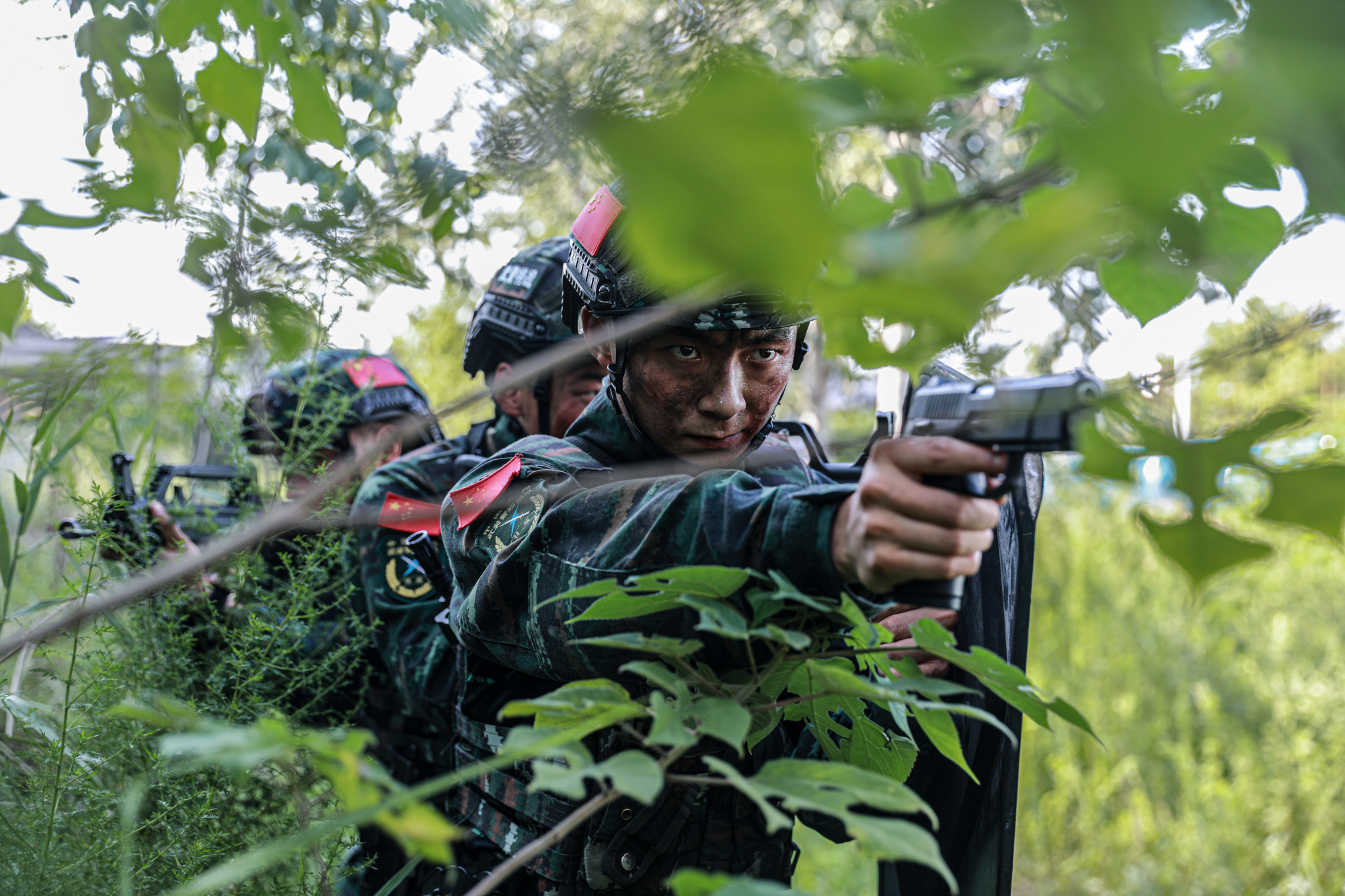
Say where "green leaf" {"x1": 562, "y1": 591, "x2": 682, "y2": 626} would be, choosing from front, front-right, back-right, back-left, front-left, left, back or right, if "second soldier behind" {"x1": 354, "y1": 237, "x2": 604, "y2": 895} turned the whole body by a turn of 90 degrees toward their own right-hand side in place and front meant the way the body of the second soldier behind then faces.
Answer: front

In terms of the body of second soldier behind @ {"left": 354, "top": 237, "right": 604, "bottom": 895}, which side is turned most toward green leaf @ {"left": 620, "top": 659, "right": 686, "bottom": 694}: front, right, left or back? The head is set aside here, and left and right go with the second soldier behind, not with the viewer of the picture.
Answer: right

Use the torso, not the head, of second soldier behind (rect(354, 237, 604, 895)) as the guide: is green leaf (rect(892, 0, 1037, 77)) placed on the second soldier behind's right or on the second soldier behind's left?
on the second soldier behind's right

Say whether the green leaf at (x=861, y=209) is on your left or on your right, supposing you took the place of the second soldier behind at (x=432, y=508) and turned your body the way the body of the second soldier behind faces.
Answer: on your right

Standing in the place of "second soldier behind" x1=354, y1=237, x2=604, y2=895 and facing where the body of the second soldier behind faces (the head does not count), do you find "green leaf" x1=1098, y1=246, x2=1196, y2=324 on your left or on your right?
on your right

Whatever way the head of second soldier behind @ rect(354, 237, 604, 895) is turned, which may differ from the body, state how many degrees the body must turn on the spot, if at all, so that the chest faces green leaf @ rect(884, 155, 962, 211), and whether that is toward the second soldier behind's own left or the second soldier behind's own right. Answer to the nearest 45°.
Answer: approximately 90° to the second soldier behind's own right

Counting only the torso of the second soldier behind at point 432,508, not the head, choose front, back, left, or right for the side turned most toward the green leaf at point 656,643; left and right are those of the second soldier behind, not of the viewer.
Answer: right

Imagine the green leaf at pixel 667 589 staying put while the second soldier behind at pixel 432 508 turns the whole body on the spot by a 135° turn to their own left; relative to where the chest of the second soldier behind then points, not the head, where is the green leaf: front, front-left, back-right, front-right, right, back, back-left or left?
back-left

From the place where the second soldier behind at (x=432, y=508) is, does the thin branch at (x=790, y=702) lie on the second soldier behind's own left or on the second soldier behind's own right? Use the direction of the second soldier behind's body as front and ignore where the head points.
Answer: on the second soldier behind's own right

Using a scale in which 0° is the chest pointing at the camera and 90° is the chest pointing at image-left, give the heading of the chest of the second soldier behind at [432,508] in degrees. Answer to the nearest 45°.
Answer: approximately 270°

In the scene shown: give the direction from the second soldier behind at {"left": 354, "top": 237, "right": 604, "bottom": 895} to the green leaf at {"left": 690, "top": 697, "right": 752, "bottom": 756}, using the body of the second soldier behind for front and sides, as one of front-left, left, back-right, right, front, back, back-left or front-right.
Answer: right
